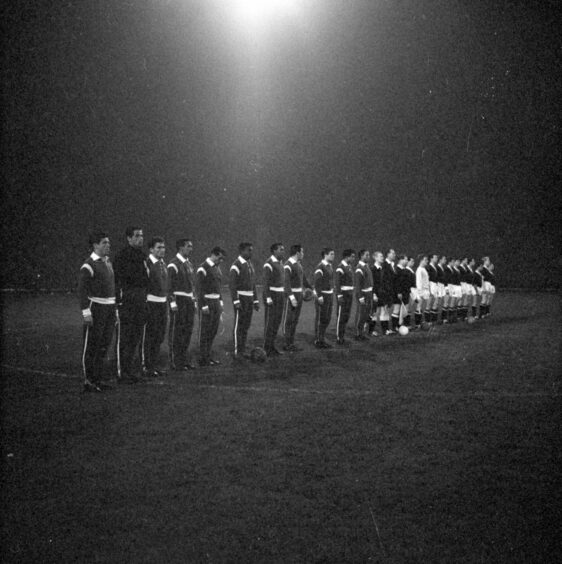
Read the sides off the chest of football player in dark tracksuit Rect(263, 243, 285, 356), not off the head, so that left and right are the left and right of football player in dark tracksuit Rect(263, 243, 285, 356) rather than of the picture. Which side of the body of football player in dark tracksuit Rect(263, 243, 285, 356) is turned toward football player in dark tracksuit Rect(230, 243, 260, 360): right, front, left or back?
right

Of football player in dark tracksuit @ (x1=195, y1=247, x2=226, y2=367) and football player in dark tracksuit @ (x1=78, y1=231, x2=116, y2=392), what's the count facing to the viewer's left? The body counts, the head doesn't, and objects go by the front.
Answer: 0

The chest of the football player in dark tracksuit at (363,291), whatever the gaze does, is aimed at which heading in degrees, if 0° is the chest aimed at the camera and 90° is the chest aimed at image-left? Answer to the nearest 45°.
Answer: approximately 315°

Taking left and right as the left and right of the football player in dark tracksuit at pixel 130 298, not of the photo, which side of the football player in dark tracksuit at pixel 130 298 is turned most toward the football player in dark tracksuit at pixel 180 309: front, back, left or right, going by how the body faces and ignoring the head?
left

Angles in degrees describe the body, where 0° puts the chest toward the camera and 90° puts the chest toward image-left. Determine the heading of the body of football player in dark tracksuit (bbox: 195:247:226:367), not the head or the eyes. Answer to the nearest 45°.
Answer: approximately 315°

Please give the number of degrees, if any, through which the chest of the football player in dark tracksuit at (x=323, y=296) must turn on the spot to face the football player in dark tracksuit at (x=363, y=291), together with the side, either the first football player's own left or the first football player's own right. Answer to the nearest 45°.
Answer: approximately 90° to the first football player's own left

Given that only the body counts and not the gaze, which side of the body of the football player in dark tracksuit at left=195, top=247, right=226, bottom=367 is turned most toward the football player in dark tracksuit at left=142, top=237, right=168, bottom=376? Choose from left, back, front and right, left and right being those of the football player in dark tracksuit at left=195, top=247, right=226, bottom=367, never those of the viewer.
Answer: right

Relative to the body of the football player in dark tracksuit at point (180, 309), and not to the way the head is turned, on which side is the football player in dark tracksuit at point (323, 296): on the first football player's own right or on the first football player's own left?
on the first football player's own left

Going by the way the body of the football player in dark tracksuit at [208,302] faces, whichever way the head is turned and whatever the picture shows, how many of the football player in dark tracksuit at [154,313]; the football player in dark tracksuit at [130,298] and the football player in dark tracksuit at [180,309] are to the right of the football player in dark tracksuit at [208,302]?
3

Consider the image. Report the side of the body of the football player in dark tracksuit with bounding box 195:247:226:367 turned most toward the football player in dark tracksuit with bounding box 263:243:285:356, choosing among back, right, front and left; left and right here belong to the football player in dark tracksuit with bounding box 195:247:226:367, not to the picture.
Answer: left
